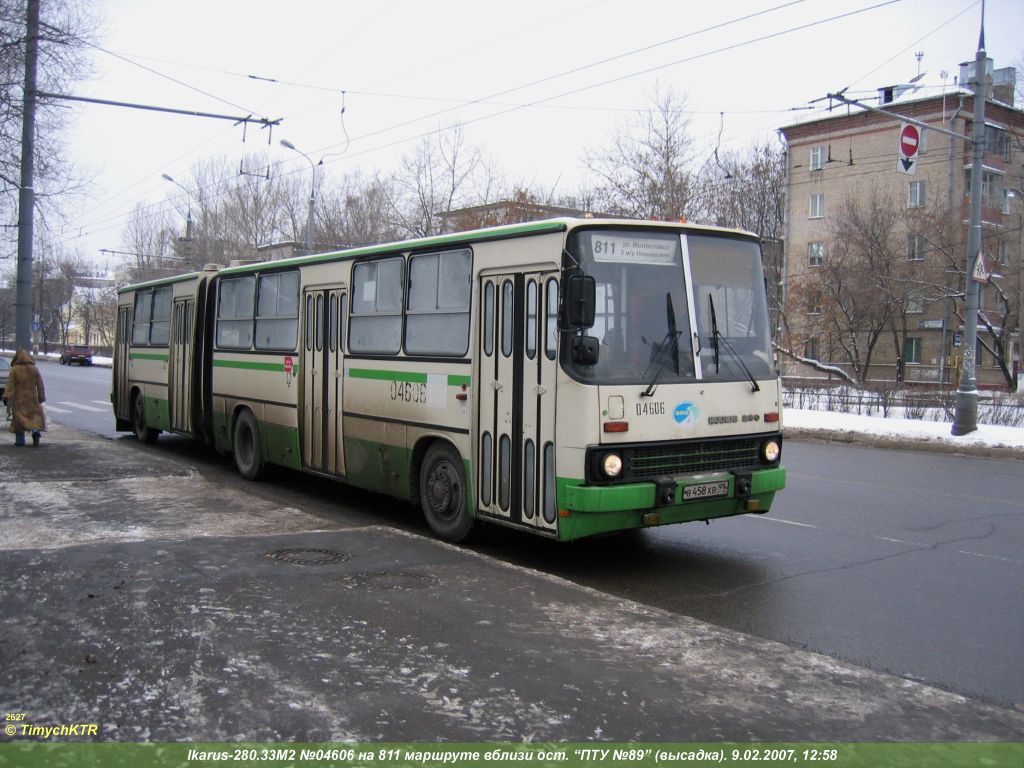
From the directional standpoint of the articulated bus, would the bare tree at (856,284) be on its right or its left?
on its left

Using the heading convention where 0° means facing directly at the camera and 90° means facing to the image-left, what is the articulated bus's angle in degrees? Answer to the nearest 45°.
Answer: approximately 315°

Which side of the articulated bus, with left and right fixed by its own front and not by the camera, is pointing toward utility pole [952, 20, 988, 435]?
left

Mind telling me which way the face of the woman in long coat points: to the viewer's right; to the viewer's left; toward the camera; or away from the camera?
away from the camera

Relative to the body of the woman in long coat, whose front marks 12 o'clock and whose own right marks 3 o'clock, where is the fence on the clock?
The fence is roughly at 3 o'clock from the woman in long coat.

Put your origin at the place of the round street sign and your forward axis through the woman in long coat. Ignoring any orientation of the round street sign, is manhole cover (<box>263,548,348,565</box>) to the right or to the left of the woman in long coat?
left

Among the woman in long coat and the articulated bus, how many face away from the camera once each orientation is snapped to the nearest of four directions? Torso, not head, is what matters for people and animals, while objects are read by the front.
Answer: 1

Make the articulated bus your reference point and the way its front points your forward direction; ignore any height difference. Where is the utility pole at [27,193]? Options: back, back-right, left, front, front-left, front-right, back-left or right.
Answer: back

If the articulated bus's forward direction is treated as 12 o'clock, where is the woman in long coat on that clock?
The woman in long coat is roughly at 6 o'clock from the articulated bus.

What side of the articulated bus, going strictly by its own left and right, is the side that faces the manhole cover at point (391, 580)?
right

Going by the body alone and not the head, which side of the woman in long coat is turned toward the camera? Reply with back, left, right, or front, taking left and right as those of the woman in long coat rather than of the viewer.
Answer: back

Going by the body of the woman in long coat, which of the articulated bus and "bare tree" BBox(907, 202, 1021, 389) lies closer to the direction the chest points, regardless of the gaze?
the bare tree

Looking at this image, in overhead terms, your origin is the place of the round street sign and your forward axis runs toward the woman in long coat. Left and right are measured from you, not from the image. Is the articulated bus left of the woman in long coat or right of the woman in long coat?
left

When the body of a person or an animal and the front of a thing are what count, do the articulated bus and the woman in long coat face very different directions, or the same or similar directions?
very different directions

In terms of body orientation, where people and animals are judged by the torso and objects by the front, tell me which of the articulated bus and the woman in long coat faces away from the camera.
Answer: the woman in long coat
